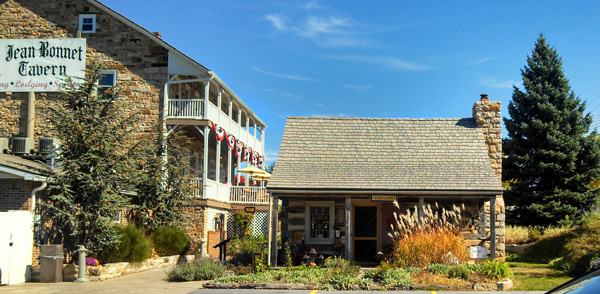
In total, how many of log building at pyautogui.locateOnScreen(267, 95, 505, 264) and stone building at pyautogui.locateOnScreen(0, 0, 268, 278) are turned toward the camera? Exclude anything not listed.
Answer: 1

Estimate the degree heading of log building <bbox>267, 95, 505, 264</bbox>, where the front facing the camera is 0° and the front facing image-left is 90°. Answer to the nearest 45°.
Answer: approximately 0°

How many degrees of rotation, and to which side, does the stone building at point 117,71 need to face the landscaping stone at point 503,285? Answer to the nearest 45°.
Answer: approximately 45° to its right

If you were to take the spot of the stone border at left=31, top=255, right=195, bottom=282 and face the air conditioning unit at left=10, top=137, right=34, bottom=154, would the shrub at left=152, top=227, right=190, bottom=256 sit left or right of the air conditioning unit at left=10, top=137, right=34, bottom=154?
right

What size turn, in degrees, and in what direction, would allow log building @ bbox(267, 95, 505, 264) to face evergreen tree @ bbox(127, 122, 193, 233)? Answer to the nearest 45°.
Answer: approximately 90° to its right

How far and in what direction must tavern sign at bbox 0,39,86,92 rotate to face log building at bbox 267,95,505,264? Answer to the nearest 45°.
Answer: approximately 45° to its left

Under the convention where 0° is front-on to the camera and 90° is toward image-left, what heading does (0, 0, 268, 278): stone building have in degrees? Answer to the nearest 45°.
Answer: approximately 270°
